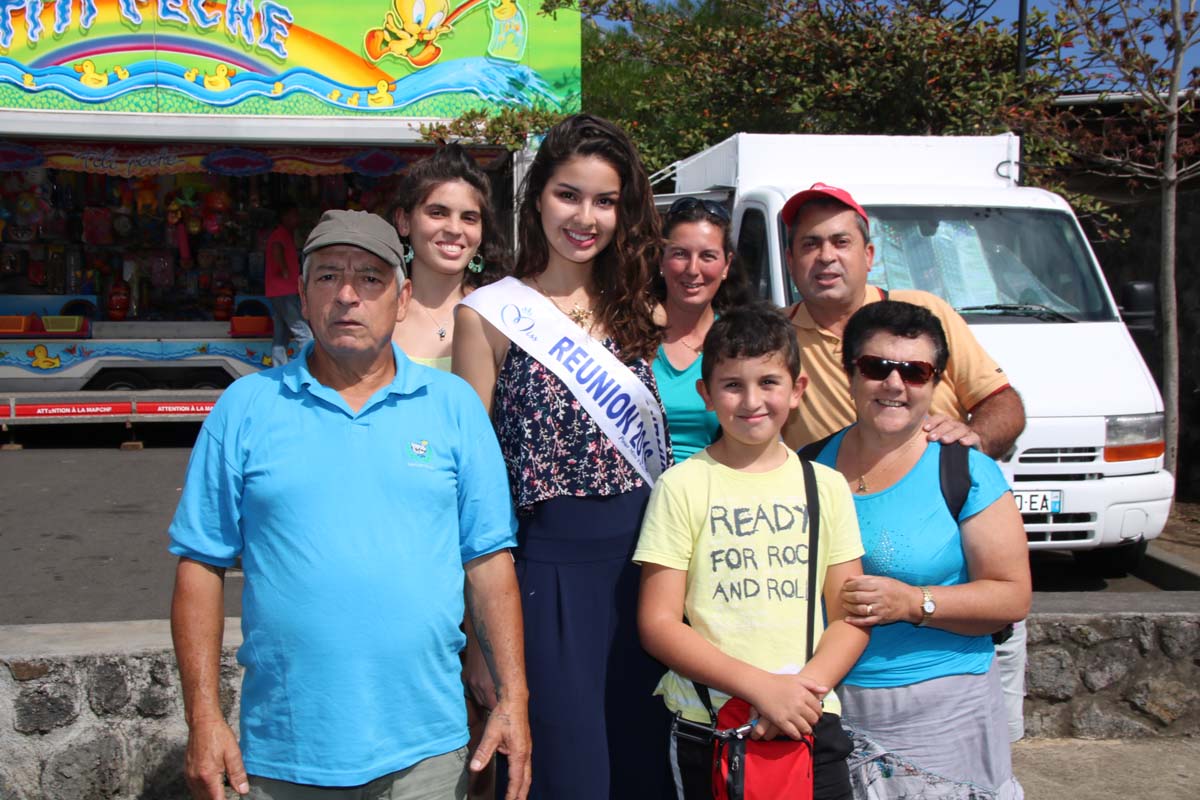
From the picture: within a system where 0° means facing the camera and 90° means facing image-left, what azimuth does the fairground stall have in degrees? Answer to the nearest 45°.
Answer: approximately 0°

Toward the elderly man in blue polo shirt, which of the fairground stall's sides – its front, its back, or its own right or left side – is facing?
front

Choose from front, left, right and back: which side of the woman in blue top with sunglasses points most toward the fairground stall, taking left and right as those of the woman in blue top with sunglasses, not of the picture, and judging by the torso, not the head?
right

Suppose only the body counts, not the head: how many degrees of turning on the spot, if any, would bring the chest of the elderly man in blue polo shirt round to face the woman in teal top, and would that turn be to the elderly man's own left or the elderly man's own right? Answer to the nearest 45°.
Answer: approximately 135° to the elderly man's own left

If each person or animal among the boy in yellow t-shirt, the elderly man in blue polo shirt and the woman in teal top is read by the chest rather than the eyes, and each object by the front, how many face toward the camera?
3

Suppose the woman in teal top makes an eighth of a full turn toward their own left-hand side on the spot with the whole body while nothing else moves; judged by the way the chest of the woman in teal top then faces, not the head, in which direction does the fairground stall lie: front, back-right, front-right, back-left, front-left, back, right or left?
back

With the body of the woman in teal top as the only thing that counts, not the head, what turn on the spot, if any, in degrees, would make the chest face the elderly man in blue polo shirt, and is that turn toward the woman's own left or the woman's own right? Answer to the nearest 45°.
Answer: approximately 45° to the woman's own right

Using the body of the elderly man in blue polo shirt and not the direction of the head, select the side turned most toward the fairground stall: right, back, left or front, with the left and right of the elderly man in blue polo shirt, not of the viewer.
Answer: back

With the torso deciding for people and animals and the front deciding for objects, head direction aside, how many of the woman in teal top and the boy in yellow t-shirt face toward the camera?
2
